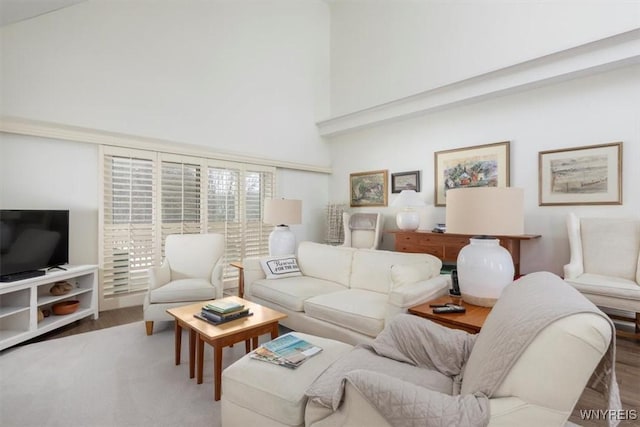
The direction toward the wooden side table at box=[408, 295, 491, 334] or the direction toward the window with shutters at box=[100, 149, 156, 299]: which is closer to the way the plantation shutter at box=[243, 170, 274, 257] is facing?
the wooden side table

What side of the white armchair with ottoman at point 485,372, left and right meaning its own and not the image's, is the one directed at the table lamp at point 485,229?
right

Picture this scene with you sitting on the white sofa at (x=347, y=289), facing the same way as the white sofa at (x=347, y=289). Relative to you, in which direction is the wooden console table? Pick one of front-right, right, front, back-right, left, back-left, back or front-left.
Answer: back

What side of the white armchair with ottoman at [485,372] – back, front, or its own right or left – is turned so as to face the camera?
left

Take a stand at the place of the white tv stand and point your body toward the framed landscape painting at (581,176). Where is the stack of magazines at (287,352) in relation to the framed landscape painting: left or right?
right

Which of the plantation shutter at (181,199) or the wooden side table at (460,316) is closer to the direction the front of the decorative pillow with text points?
the wooden side table

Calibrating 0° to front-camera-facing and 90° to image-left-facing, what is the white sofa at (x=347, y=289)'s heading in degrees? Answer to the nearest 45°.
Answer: approximately 45°
